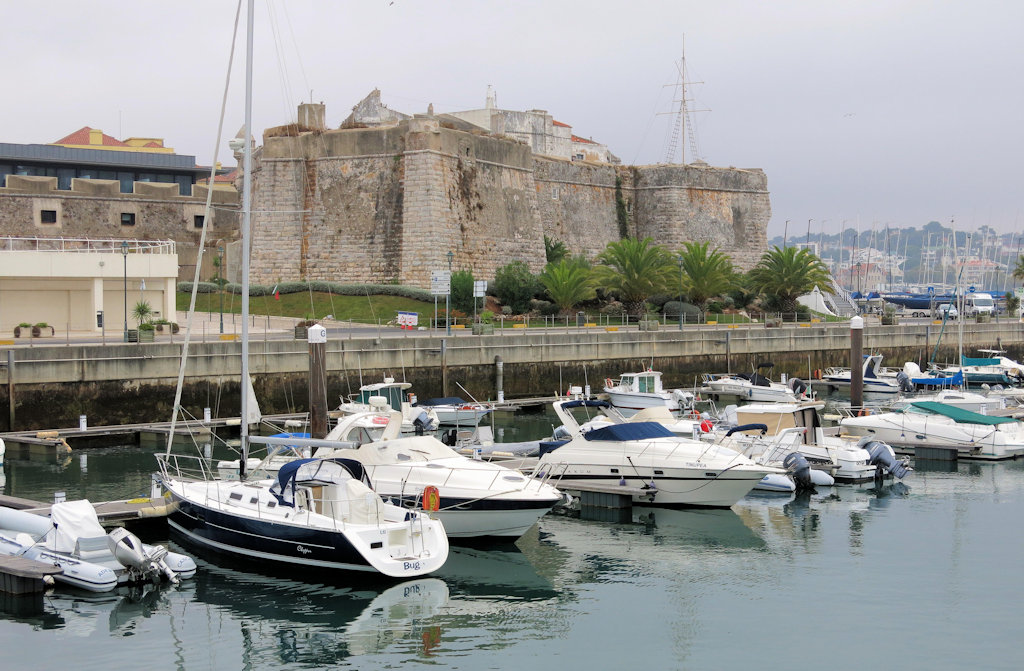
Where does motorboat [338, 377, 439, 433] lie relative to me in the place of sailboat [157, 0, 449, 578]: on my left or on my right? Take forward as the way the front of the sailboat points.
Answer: on my right

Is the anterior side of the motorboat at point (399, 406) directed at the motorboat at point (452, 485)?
no

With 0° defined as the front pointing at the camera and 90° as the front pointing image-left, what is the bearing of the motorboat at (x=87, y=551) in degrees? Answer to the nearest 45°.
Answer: approximately 135°

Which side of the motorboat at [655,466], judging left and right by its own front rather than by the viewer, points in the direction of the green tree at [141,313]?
back

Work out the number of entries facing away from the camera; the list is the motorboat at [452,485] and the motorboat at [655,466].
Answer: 0

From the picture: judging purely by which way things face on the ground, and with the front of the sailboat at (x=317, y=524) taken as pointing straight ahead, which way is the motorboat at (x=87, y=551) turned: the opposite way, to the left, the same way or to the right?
the same way

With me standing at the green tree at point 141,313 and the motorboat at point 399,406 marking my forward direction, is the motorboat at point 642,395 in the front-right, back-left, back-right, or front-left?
front-left

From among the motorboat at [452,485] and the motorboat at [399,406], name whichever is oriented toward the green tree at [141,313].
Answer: the motorboat at [399,406]

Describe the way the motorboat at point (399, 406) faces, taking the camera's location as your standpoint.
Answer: facing away from the viewer and to the left of the viewer

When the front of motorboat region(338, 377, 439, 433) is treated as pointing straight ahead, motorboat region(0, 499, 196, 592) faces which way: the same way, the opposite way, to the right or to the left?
the same way

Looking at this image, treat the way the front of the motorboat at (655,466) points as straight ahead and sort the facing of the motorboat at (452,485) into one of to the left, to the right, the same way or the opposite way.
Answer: the same way

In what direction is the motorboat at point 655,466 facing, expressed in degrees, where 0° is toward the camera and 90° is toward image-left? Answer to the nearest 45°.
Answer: approximately 315°

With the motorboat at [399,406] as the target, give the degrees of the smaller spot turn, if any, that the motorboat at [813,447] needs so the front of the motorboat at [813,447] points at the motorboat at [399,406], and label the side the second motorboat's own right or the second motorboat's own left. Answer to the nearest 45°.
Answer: approximately 45° to the second motorboat's own left

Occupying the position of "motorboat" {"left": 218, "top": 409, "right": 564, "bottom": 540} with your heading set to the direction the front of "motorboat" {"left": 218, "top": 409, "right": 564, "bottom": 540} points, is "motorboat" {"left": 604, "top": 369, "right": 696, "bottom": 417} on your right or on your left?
on your left

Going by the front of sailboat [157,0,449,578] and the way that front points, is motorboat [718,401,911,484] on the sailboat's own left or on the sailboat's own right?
on the sailboat's own right

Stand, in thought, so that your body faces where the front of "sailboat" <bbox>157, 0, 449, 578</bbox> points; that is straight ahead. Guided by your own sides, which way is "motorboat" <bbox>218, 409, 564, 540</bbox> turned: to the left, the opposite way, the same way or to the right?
the opposite way

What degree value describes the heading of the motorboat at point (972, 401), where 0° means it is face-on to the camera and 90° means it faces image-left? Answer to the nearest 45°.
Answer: approximately 135°

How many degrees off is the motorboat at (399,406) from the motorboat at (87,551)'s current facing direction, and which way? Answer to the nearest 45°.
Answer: approximately 90° to its right

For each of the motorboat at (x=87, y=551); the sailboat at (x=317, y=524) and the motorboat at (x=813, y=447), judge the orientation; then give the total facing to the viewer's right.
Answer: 0
